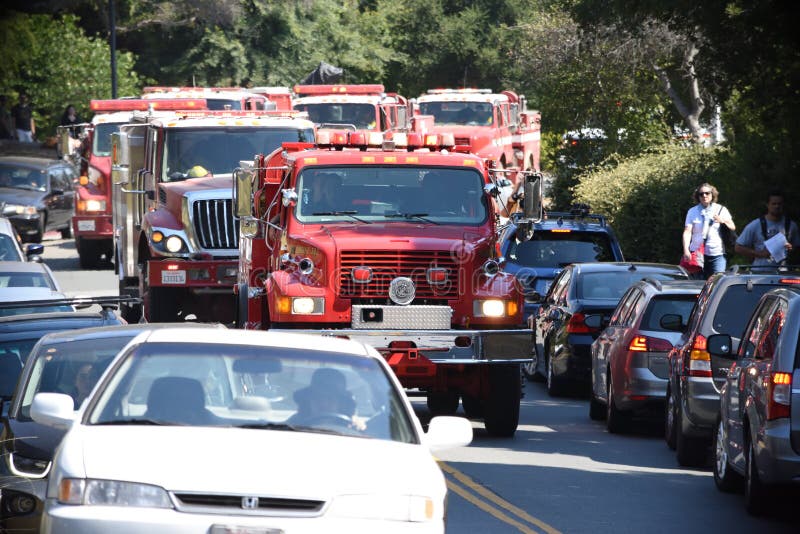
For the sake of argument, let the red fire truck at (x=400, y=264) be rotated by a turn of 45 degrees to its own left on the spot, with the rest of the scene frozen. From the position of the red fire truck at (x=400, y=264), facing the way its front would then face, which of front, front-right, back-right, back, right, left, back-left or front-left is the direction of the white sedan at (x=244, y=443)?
front-right

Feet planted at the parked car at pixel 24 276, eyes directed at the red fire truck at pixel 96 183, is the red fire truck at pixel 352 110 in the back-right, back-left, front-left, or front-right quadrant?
front-right

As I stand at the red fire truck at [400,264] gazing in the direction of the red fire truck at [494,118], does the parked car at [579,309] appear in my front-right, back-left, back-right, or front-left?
front-right

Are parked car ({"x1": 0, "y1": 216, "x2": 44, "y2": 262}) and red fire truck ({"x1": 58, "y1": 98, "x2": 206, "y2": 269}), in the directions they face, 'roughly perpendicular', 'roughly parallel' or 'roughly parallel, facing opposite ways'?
roughly parallel

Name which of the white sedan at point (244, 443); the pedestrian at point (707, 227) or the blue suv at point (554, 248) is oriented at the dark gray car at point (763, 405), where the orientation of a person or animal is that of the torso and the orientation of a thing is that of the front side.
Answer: the pedestrian

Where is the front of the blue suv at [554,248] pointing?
away from the camera

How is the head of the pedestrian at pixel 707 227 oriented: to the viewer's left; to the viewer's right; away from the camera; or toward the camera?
toward the camera

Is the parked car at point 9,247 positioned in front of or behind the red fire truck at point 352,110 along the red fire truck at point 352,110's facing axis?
in front

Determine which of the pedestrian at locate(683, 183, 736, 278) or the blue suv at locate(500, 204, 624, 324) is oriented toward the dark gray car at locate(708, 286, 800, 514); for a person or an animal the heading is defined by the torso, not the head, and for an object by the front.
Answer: the pedestrian

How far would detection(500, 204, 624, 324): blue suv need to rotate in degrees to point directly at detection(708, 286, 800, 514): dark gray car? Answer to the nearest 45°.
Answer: approximately 180°

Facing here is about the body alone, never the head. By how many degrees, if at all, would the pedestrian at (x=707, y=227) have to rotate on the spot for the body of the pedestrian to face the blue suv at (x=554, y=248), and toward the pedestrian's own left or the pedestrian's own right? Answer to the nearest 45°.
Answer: approximately 90° to the pedestrian's own right

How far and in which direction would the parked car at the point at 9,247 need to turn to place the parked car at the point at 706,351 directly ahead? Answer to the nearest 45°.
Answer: approximately 45° to its left

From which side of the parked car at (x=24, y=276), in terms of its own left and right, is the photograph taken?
front

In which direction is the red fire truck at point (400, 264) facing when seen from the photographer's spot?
facing the viewer

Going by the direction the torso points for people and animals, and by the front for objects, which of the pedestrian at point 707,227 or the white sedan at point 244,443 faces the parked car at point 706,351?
the pedestrian

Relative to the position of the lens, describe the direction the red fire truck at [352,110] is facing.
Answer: facing the viewer and to the left of the viewer

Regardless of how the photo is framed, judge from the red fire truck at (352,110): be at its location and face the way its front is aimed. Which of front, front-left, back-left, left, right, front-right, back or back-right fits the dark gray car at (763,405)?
front-left
